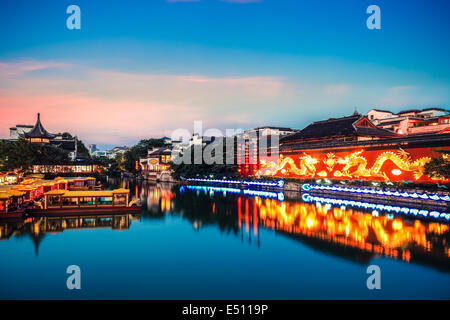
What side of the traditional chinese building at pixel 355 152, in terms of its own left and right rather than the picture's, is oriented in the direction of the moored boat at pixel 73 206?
front

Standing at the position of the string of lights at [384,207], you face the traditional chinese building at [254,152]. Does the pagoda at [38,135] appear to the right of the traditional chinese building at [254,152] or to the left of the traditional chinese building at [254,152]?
left

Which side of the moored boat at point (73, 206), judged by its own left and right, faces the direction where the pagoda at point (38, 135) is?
left

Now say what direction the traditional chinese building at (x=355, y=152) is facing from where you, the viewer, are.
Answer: facing the viewer and to the left of the viewer

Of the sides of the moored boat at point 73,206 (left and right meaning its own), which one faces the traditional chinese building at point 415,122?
front

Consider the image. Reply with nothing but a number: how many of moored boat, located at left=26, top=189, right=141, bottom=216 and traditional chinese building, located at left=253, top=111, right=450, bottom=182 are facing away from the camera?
0

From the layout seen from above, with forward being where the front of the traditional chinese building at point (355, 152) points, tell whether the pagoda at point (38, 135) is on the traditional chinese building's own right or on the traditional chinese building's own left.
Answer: on the traditional chinese building's own right
